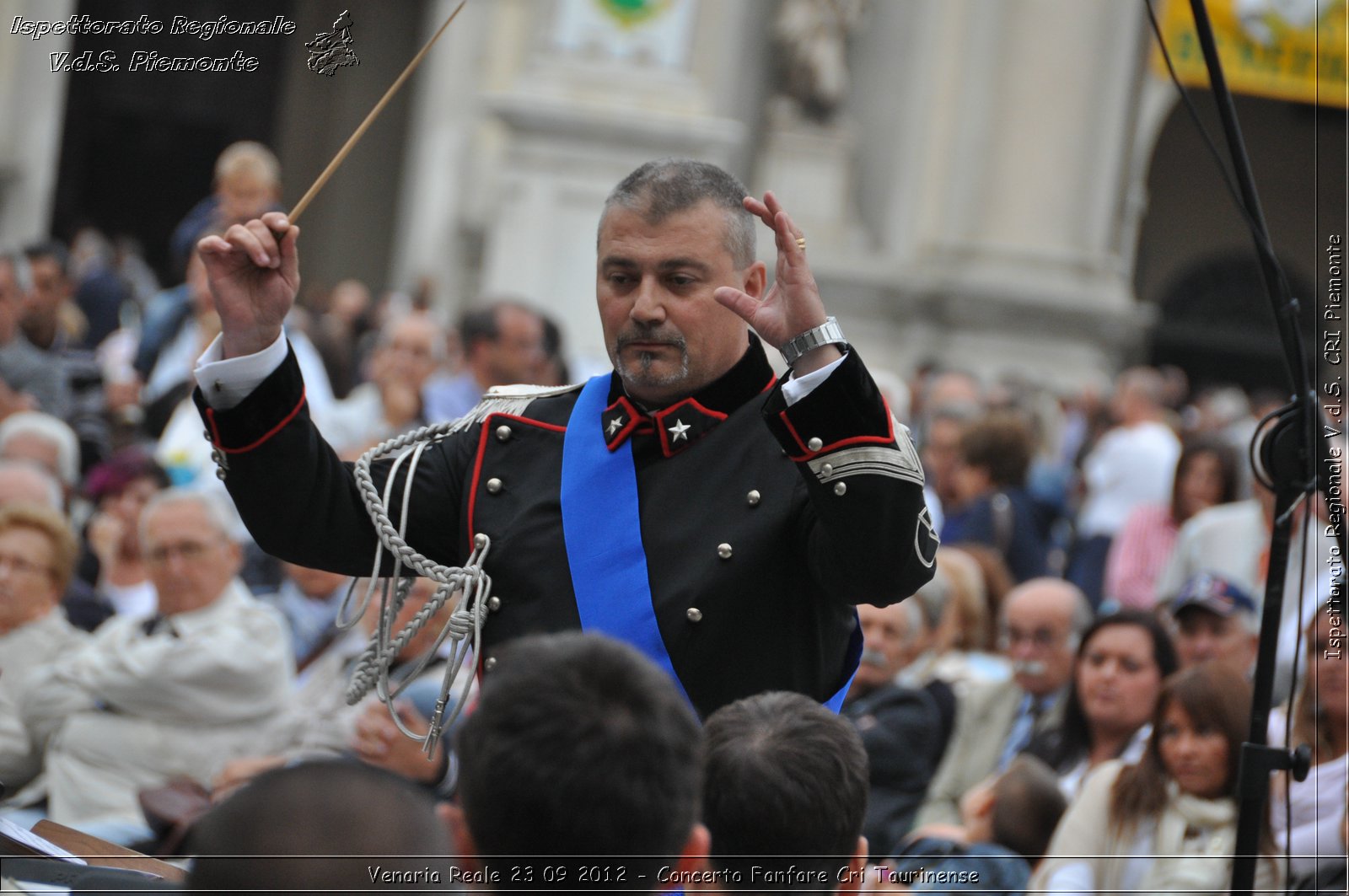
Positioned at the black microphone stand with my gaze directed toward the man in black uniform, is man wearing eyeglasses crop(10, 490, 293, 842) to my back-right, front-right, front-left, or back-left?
front-right

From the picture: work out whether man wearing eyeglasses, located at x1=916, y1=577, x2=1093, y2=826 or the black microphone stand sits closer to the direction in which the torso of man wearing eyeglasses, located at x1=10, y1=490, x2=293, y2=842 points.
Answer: the black microphone stand

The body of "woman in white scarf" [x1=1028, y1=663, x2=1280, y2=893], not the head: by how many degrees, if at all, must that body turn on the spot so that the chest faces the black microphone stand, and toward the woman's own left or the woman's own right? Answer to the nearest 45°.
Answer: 0° — they already face it

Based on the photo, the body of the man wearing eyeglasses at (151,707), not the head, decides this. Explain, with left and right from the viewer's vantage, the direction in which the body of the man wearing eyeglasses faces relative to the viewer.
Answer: facing the viewer and to the left of the viewer

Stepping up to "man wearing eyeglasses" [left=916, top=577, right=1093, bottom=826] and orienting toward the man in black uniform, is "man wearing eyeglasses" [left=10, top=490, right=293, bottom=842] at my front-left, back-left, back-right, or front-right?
front-right

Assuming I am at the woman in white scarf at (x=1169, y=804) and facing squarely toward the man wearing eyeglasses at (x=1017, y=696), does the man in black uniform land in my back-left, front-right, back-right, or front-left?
back-left

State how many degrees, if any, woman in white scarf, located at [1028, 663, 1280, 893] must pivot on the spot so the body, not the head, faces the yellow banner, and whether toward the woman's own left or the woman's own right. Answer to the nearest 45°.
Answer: approximately 180°

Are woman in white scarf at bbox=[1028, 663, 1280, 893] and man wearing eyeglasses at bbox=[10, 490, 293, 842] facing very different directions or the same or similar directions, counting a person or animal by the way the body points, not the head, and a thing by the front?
same or similar directions

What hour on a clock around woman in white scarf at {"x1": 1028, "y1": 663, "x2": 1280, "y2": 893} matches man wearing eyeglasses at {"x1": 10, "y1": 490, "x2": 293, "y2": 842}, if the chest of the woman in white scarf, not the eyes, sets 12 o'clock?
The man wearing eyeglasses is roughly at 3 o'clock from the woman in white scarf.

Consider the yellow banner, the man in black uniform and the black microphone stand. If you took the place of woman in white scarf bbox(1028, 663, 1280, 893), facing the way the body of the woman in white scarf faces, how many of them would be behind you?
1

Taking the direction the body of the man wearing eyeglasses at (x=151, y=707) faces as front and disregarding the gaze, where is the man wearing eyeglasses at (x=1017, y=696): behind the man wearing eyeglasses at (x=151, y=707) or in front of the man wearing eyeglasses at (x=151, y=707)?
behind

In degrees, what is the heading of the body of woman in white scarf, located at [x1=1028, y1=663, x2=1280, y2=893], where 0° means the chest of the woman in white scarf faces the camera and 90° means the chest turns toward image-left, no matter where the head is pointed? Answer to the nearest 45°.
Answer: approximately 0°

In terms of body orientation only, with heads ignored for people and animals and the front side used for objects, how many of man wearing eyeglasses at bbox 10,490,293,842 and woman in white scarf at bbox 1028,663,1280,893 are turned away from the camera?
0
